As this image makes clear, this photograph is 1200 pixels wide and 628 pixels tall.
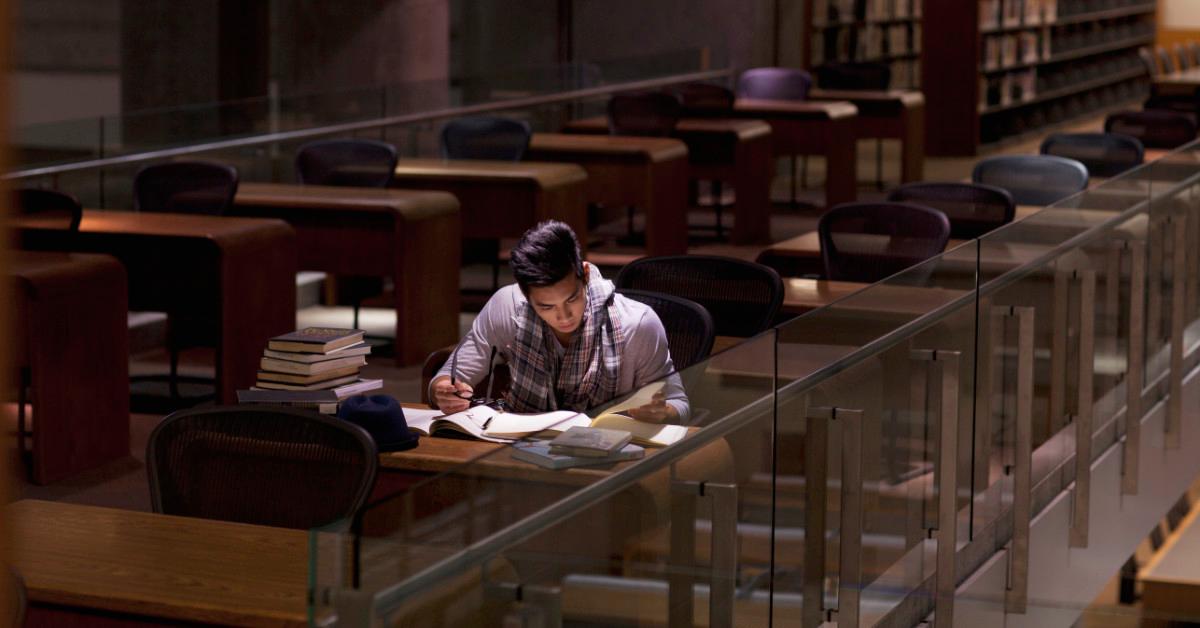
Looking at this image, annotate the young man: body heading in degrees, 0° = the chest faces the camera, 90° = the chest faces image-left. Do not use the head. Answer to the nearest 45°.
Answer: approximately 0°

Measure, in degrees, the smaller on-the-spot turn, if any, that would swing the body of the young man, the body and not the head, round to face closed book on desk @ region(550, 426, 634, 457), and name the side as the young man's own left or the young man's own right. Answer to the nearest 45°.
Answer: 0° — they already face it

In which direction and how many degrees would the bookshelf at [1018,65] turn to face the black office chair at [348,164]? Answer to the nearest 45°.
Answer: approximately 45° to its right

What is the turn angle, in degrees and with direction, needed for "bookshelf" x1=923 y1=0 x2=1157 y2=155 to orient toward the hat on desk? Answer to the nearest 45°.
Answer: approximately 45° to its right

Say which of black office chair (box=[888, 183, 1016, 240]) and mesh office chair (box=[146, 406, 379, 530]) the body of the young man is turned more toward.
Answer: the mesh office chair

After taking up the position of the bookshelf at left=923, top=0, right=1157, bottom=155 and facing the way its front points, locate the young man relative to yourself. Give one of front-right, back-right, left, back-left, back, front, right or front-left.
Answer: front-right

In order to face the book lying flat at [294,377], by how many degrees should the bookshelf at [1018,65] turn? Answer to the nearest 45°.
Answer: approximately 45° to its right
